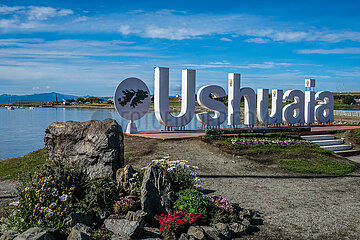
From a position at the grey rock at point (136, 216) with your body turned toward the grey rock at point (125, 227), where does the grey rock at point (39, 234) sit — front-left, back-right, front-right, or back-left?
front-right

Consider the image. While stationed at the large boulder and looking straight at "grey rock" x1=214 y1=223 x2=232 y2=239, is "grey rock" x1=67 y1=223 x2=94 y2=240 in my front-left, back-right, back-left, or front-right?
front-right

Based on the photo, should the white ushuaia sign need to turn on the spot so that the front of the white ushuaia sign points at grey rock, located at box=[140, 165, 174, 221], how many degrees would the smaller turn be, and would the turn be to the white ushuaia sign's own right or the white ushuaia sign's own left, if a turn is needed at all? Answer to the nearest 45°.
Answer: approximately 45° to the white ushuaia sign's own right

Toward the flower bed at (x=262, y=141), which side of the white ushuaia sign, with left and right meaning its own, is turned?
front

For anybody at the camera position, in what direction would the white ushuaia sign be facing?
facing the viewer and to the right of the viewer

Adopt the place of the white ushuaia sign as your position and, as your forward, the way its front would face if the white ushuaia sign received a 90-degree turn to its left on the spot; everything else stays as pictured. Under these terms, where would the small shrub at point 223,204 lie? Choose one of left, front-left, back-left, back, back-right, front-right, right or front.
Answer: back-right

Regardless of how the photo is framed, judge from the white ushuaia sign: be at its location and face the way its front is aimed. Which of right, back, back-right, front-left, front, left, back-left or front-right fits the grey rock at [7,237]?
front-right

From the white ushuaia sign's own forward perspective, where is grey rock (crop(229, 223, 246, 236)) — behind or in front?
in front

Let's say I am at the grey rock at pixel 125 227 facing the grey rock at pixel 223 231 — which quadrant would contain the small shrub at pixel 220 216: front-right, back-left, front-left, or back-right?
front-left

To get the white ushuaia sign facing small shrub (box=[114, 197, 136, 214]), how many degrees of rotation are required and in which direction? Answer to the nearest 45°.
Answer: approximately 45° to its right

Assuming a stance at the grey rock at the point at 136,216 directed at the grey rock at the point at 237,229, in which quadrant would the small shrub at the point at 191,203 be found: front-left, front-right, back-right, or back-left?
front-left

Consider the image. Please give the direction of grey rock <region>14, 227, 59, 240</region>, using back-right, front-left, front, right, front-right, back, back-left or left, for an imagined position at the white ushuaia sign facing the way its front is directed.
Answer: front-right

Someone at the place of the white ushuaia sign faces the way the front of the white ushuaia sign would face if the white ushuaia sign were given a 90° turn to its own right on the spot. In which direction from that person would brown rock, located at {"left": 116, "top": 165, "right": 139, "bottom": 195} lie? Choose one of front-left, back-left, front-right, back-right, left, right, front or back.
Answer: front-left

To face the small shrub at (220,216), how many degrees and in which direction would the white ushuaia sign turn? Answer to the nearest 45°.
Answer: approximately 45° to its right

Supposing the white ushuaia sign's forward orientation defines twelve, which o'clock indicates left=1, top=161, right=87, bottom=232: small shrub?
The small shrub is roughly at 2 o'clock from the white ushuaia sign.
